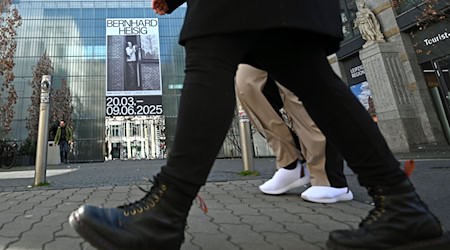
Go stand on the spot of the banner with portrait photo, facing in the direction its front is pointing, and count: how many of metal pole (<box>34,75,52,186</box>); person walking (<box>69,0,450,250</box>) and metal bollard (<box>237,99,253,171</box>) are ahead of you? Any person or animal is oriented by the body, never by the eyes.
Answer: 3

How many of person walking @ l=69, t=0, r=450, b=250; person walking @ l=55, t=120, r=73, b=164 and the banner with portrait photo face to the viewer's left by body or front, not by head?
1

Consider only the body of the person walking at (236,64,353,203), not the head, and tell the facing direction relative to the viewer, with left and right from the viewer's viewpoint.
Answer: facing to the left of the viewer

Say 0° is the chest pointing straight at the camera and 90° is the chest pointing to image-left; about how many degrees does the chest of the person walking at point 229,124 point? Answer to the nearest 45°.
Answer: approximately 90°

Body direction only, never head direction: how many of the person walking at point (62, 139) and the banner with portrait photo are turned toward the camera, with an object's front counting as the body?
2

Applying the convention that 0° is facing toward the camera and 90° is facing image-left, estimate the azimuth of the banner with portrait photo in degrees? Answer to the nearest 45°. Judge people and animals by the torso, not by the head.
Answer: approximately 0°

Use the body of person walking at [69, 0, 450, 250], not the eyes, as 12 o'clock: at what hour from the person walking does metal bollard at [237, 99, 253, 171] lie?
The metal bollard is roughly at 3 o'clock from the person walking.
